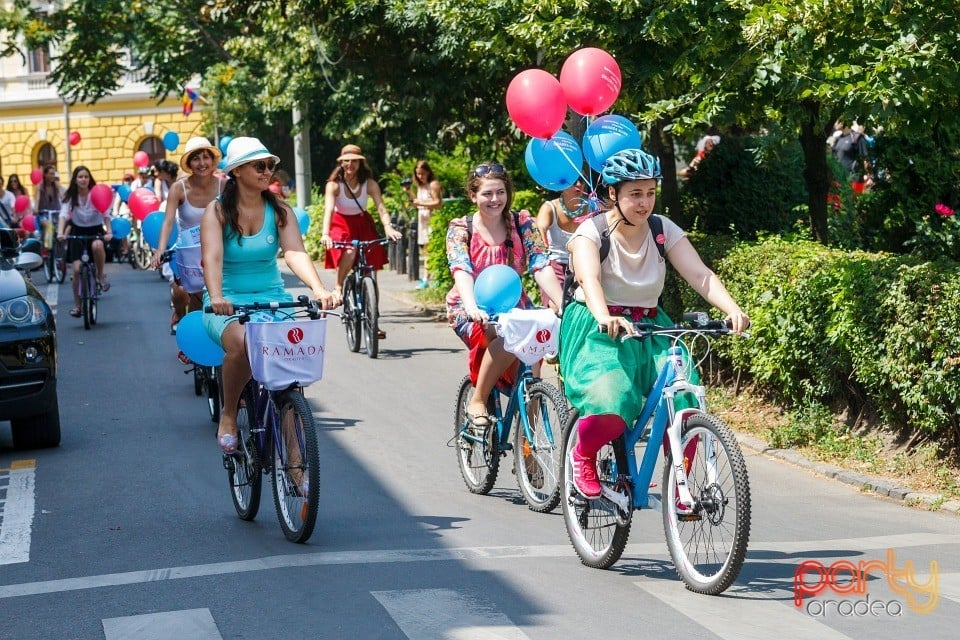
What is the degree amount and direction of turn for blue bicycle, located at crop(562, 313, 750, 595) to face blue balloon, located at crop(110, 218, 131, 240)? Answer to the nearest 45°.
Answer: approximately 180°

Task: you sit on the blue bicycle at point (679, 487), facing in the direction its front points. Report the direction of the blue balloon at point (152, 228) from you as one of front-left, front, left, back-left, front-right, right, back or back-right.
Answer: back

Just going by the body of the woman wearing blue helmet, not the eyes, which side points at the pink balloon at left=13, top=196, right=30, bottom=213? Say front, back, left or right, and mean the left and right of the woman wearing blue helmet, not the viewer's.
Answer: back

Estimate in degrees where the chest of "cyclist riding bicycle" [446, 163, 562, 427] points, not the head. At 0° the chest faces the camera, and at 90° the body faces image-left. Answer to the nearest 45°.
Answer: approximately 315°

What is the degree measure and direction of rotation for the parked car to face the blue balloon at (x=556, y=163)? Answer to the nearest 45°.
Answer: approximately 90° to its left

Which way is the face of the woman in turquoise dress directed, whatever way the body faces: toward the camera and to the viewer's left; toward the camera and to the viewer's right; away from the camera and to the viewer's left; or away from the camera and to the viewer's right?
toward the camera and to the viewer's right

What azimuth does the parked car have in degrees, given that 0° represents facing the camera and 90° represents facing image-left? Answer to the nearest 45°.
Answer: approximately 0°

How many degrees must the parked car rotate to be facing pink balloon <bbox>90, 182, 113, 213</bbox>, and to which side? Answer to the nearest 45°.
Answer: approximately 180°

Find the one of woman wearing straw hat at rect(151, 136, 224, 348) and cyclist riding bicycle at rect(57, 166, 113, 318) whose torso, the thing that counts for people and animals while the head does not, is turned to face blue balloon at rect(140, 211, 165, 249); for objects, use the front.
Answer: the cyclist riding bicycle

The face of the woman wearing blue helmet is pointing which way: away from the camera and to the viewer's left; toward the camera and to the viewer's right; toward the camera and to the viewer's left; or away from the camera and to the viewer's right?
toward the camera and to the viewer's right

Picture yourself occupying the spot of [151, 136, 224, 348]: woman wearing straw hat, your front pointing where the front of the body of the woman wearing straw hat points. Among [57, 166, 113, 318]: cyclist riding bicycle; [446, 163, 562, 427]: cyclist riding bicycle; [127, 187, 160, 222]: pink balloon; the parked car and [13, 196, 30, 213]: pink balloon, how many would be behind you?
3

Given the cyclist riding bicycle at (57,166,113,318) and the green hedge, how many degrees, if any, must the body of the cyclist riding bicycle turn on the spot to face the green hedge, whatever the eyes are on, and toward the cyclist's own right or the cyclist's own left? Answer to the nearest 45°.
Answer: approximately 45° to the cyclist's own left
